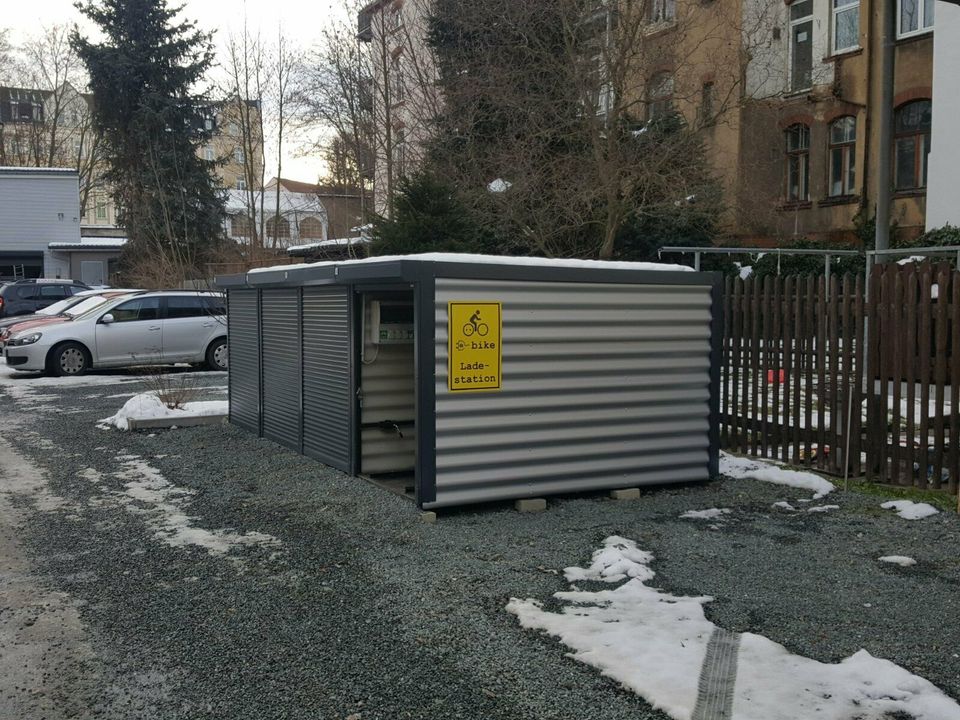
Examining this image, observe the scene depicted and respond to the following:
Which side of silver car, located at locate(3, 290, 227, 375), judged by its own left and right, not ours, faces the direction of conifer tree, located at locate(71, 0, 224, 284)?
right

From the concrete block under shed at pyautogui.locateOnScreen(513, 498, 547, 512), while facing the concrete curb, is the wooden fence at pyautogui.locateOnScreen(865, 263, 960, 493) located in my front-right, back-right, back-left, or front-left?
back-right

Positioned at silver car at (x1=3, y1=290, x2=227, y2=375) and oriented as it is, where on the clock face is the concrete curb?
The concrete curb is roughly at 9 o'clock from the silver car.

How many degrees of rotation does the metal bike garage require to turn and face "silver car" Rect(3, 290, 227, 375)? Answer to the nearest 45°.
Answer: approximately 90° to its right

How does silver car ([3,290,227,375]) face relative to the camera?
to the viewer's left

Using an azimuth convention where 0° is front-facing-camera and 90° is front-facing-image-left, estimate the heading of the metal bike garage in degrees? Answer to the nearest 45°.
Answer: approximately 45°

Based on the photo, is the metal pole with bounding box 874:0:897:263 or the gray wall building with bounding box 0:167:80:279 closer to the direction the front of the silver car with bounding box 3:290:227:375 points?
the gray wall building

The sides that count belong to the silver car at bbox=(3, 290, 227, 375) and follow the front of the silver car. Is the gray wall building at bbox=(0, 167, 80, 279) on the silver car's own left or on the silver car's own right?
on the silver car's own right

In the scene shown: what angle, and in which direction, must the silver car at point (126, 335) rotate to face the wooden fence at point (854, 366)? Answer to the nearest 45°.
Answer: approximately 135° to its left

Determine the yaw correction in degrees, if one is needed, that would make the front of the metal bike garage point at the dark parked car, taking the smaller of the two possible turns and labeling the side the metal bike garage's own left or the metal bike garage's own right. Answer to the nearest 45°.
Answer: approximately 90° to the metal bike garage's own right
